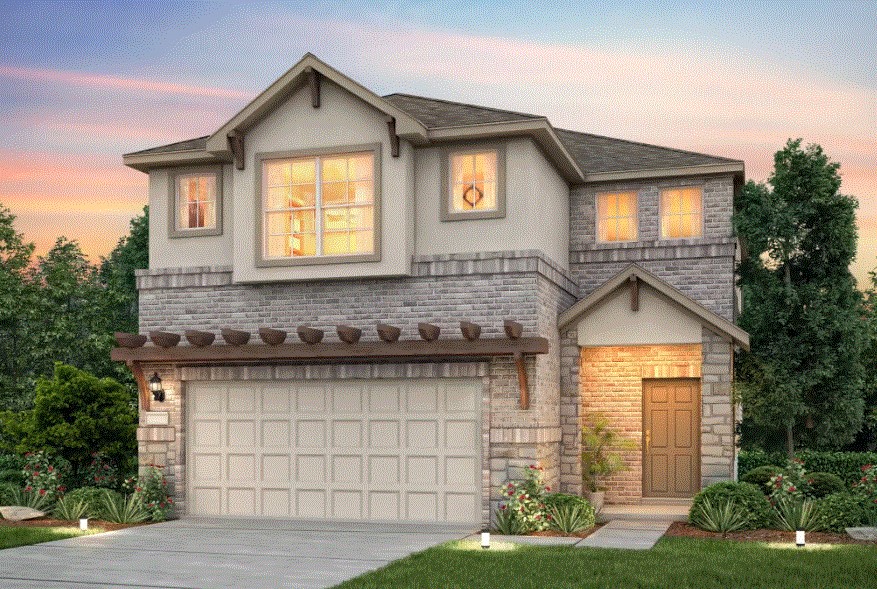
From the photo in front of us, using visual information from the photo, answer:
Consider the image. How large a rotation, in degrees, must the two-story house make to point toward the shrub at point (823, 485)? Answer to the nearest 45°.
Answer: approximately 90° to its left

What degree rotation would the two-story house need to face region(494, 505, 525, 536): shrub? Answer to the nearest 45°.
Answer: approximately 45° to its left

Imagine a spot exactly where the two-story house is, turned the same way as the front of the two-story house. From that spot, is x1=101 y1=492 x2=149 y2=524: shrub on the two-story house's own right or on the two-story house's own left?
on the two-story house's own right

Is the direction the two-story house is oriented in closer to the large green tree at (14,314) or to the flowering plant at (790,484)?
the flowering plant

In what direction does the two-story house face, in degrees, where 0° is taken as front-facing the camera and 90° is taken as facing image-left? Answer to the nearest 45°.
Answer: approximately 0°

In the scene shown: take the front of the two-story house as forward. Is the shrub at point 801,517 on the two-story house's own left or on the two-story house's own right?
on the two-story house's own left

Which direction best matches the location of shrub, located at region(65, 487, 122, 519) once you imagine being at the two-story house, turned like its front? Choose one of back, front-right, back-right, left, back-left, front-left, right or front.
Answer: right

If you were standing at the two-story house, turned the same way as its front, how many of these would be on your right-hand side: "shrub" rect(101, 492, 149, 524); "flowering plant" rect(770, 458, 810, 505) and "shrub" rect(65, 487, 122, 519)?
2

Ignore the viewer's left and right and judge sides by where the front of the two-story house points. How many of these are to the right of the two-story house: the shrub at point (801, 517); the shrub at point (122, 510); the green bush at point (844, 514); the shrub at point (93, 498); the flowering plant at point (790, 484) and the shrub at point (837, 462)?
2

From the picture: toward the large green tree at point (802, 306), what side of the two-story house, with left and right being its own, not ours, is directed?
left
